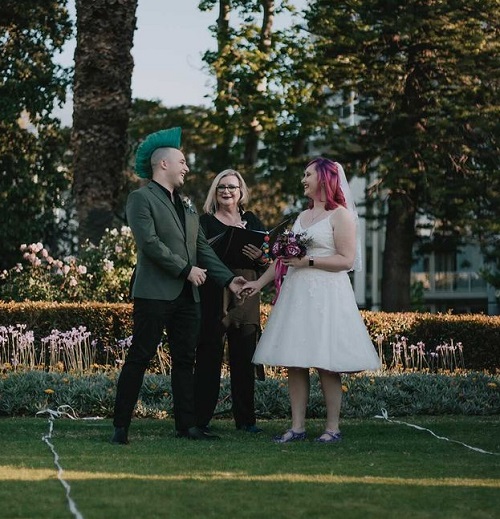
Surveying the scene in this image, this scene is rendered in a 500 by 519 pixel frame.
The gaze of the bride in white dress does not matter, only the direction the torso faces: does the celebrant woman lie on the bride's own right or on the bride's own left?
on the bride's own right

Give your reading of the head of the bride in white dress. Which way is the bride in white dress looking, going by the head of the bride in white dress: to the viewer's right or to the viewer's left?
to the viewer's left

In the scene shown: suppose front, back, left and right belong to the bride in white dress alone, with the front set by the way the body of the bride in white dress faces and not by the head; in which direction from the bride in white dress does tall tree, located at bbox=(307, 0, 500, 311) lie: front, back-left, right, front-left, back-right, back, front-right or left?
back-right

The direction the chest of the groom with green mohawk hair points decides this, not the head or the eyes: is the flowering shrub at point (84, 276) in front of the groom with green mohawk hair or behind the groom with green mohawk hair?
behind

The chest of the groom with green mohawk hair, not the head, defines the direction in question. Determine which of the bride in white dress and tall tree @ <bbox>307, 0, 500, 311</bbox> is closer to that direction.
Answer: the bride in white dress

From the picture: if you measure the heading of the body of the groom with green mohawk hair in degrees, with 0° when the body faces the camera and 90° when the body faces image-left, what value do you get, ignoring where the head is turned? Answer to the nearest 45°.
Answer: approximately 315°

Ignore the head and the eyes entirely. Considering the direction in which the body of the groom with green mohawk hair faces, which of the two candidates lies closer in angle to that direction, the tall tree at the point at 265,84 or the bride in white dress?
the bride in white dress

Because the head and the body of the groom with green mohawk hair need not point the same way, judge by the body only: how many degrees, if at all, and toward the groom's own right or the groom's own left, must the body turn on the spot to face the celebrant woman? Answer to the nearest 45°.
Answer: approximately 90° to the groom's own left

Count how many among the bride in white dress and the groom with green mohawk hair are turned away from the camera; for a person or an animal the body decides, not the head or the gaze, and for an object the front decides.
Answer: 0

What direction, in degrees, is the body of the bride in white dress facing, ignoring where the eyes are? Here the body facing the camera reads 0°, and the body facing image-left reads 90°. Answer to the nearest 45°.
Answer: approximately 45°

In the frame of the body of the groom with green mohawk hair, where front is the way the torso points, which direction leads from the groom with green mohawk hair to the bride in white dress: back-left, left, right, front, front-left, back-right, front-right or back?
front-left
